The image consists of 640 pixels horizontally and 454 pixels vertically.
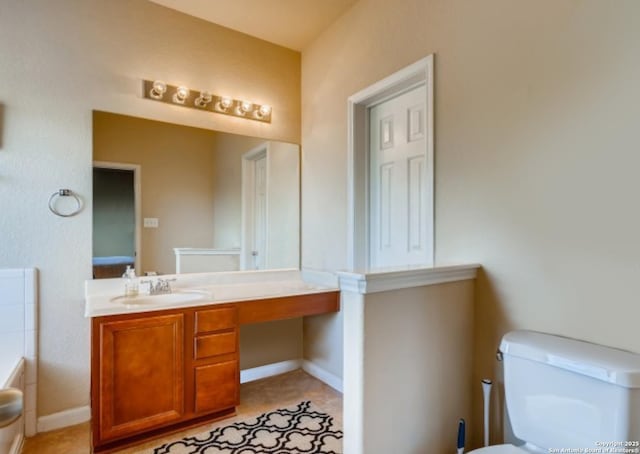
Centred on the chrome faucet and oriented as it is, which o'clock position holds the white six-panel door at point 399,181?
The white six-panel door is roughly at 10 o'clock from the chrome faucet.

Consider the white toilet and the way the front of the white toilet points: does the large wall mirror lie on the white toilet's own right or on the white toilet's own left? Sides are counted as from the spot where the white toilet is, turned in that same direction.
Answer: on the white toilet's own right

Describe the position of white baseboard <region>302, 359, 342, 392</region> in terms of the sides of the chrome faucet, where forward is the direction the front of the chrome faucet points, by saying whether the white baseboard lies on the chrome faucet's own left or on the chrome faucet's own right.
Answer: on the chrome faucet's own left

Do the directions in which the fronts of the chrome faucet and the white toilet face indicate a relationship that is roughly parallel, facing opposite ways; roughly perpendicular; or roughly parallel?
roughly perpendicular

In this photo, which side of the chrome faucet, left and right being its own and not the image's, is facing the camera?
front

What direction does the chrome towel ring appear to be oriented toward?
toward the camera

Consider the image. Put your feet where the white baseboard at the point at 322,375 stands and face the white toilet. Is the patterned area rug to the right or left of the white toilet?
right

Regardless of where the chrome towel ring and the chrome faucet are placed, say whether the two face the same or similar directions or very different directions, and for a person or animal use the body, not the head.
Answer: same or similar directions

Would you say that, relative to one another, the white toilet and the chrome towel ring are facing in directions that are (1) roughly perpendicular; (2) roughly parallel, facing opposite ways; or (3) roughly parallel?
roughly perpendicular

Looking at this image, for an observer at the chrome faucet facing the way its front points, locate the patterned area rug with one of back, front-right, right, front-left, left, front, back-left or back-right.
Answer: front-left

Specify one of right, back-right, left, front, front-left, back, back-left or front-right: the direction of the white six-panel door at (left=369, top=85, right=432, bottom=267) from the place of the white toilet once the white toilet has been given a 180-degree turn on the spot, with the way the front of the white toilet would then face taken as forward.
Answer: left

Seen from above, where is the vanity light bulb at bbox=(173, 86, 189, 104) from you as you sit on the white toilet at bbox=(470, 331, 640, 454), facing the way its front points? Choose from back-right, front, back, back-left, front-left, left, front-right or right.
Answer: front-right

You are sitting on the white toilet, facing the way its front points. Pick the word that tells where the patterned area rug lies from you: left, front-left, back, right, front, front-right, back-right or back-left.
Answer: front-right

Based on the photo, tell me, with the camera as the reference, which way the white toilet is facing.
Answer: facing the viewer and to the left of the viewer
